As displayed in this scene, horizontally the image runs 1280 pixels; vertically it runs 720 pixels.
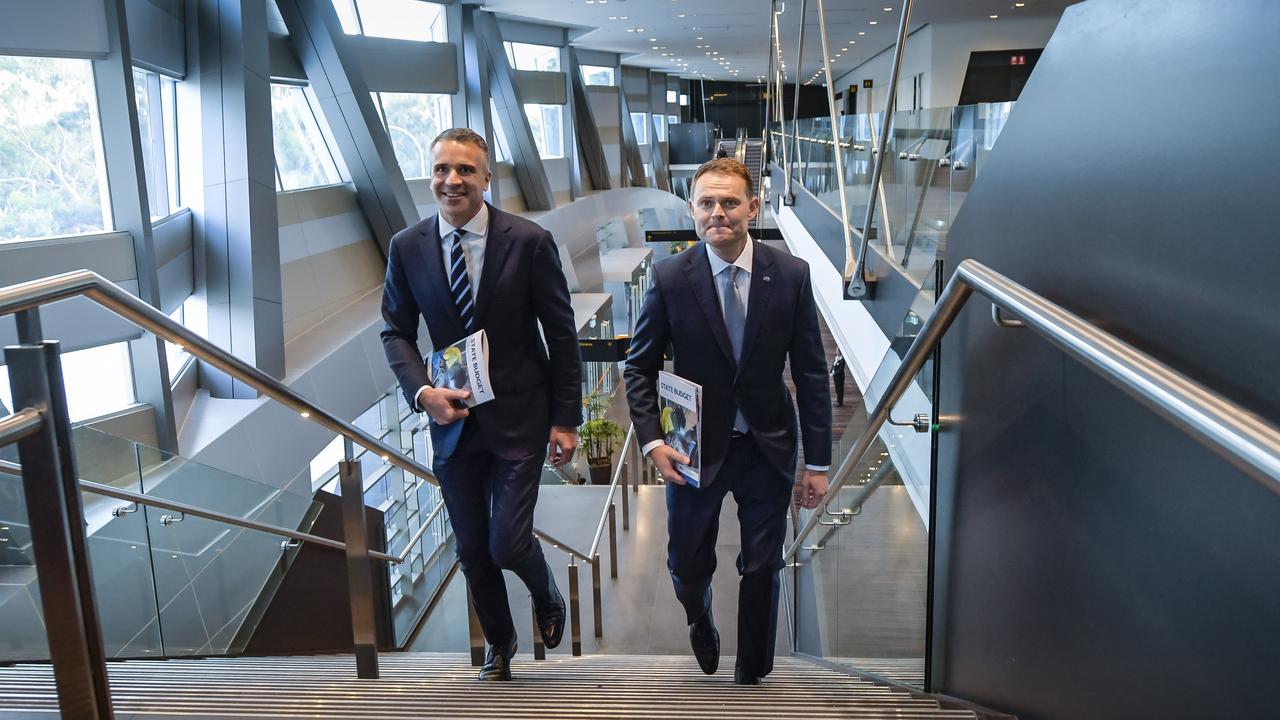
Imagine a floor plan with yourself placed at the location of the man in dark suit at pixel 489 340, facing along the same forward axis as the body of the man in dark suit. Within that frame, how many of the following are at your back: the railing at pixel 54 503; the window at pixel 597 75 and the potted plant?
2

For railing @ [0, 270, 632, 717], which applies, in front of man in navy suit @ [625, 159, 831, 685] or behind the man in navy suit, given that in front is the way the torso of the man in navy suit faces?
in front

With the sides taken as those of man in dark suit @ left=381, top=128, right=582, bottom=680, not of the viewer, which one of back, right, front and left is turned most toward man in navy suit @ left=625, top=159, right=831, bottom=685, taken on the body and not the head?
left

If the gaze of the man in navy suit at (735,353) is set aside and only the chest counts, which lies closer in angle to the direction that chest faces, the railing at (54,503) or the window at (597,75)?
the railing

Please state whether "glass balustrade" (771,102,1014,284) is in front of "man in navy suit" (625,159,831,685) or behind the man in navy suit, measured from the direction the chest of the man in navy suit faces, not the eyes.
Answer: behind

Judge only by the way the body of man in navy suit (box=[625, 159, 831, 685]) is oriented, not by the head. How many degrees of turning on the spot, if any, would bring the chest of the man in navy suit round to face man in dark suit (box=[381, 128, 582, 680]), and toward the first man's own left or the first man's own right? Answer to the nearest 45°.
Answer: approximately 90° to the first man's own right

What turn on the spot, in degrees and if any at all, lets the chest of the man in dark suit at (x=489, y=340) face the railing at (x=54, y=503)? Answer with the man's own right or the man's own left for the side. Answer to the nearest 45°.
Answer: approximately 45° to the man's own right

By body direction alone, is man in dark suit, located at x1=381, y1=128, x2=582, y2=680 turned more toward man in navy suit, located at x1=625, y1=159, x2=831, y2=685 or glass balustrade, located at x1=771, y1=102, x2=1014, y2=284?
the man in navy suit

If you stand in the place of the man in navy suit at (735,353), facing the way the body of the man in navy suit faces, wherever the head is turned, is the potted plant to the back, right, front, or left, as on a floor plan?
back

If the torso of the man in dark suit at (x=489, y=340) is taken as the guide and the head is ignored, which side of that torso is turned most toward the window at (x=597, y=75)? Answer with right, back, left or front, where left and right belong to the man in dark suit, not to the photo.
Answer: back

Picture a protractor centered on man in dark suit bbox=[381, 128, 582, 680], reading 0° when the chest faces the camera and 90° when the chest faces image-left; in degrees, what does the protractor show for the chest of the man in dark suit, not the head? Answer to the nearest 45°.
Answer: approximately 0°

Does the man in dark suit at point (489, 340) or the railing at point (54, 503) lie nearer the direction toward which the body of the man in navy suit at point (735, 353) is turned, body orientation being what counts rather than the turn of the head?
the railing

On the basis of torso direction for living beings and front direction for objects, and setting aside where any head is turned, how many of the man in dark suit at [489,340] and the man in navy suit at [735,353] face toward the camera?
2

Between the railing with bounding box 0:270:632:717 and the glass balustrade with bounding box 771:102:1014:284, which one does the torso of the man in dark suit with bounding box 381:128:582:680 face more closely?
the railing

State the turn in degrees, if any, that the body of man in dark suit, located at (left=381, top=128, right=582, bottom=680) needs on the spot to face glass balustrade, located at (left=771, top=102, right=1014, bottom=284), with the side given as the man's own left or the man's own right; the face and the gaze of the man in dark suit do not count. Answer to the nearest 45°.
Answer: approximately 135° to the man's own left

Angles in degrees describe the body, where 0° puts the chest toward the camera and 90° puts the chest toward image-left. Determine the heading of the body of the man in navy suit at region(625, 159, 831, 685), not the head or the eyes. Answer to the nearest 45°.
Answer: approximately 0°
